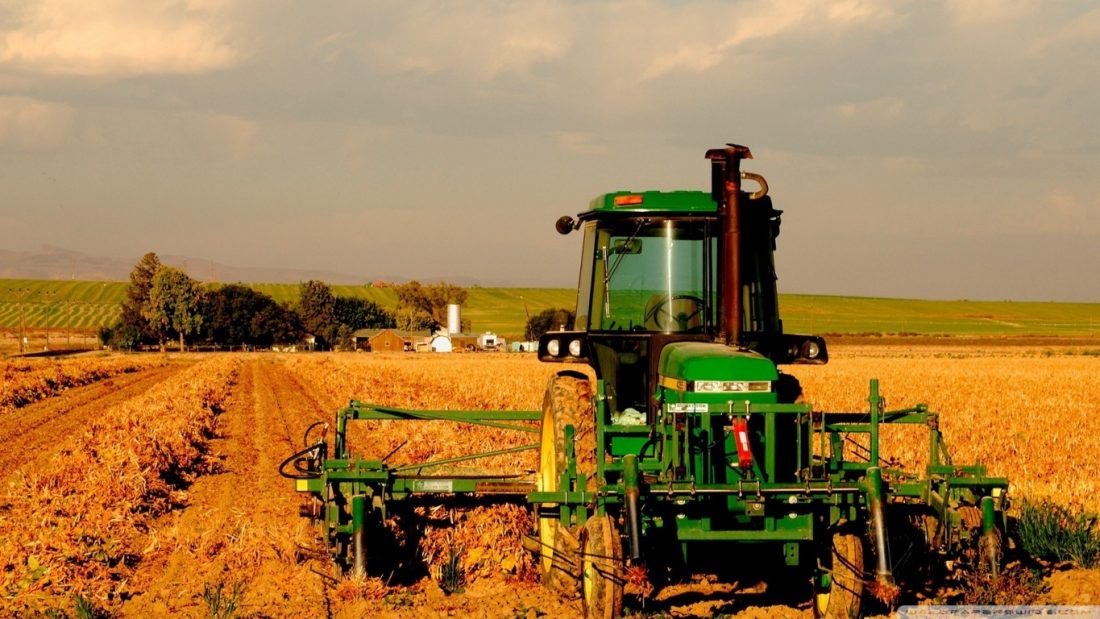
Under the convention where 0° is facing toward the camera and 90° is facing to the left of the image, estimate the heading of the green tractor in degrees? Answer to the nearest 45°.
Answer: approximately 0°
